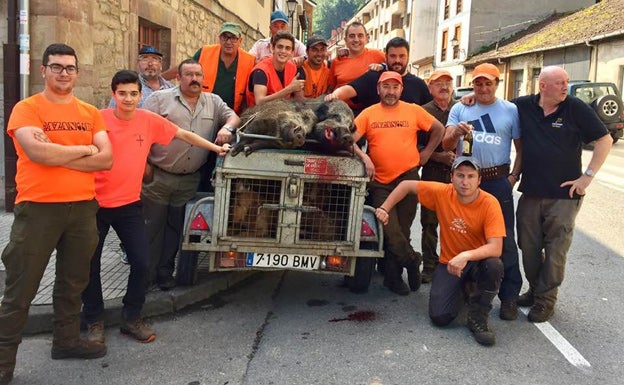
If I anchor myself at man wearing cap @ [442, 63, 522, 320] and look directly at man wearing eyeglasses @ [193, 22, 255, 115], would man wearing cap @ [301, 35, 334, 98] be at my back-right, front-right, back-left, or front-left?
front-right

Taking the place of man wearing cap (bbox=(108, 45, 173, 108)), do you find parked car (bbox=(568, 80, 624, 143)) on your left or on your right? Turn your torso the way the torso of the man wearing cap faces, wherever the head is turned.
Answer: on your left

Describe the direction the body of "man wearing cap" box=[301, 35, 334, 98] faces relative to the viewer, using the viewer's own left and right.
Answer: facing the viewer

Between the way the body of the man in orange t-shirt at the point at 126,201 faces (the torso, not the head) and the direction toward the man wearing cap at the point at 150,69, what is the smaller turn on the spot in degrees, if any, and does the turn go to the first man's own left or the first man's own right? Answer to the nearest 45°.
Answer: approximately 180°

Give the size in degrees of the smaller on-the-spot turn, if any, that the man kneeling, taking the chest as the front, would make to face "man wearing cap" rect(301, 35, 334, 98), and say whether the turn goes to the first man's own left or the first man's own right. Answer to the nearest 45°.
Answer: approximately 135° to the first man's own right

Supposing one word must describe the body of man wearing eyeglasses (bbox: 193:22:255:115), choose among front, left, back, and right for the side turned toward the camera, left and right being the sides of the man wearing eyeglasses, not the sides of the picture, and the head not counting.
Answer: front

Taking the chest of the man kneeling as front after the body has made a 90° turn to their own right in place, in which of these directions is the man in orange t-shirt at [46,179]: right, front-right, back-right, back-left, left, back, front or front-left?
front-left

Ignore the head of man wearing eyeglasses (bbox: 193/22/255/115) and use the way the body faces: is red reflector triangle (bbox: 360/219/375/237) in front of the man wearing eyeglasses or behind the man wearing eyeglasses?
in front

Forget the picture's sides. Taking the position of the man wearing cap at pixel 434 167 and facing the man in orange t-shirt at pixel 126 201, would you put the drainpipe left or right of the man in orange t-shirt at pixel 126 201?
right

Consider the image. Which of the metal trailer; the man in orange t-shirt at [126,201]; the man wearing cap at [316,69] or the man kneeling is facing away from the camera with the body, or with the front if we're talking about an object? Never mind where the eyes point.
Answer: the metal trailer

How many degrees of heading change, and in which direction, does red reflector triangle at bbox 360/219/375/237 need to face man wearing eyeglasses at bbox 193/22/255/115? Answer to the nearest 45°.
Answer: approximately 135° to its right

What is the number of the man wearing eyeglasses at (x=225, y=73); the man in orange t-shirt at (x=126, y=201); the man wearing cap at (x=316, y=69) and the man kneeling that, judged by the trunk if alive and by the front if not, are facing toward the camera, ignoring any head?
4

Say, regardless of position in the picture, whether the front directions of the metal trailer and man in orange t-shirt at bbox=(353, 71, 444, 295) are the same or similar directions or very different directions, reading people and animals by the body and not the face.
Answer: very different directions

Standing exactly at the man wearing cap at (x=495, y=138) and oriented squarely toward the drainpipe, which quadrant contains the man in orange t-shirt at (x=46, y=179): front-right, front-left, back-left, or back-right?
front-left
